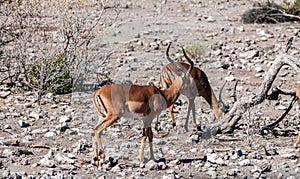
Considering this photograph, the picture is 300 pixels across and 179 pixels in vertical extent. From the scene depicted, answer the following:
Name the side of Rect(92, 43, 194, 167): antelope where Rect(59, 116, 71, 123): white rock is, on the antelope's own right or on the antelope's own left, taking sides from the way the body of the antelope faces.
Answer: on the antelope's own left

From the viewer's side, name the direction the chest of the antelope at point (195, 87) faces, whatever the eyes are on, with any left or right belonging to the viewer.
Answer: facing to the right of the viewer

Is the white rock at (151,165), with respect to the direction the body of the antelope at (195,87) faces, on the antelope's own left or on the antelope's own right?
on the antelope's own right

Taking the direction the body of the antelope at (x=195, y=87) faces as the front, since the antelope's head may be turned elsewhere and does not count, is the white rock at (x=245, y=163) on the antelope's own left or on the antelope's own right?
on the antelope's own right

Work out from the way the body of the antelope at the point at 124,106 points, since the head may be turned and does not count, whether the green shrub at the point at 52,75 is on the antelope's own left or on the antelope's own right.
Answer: on the antelope's own left

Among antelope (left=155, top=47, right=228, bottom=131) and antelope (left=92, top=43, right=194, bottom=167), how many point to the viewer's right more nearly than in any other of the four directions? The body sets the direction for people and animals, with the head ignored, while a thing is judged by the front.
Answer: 2

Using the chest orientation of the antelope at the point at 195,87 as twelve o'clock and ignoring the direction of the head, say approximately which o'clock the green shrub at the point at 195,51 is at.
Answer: The green shrub is roughly at 9 o'clock from the antelope.

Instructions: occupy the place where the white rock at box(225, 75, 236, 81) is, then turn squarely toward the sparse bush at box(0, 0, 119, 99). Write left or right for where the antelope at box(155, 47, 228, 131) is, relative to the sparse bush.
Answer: left

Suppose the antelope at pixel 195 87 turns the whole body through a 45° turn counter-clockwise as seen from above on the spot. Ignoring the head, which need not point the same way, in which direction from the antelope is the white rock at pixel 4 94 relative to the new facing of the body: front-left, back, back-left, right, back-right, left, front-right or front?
back-left

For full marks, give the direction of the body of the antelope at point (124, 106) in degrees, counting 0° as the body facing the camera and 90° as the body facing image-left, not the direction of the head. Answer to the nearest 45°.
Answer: approximately 270°
